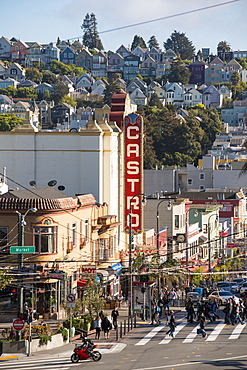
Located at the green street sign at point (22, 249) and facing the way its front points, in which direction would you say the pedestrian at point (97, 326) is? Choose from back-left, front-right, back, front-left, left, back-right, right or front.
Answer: back-left

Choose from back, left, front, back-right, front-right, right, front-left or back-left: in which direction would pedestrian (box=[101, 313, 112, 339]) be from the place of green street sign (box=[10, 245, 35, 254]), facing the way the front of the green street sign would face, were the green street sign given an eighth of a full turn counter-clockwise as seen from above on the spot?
left

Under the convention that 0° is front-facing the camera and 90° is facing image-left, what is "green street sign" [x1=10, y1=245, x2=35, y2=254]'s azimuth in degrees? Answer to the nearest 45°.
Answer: approximately 0°
